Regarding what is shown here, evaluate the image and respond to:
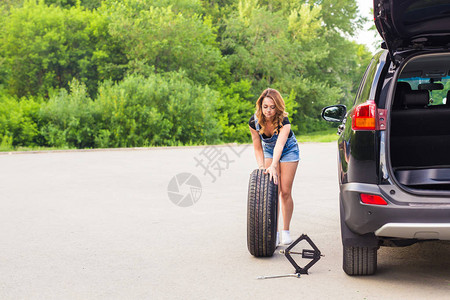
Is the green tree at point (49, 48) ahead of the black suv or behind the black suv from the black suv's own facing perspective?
ahead

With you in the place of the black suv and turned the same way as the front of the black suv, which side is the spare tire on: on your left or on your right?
on your left

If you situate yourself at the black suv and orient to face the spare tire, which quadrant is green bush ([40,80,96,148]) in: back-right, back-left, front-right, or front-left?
front-right

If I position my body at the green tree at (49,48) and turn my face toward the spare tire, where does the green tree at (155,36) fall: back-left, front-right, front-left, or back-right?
front-left

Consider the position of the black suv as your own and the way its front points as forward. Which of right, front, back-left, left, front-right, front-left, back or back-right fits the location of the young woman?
front-left

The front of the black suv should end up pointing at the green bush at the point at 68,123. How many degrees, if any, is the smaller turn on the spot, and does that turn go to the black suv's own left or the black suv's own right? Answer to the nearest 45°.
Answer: approximately 45° to the black suv's own left

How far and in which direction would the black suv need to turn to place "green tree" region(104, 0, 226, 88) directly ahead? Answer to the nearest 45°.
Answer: approximately 45° to its left

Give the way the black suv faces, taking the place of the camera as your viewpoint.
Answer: facing away from the viewer

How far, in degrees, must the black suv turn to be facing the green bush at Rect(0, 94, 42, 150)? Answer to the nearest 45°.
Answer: approximately 45° to its left

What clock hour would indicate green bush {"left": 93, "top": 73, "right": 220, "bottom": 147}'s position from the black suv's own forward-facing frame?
The green bush is roughly at 11 o'clock from the black suv.

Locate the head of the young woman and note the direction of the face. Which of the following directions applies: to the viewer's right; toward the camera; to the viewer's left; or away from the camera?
toward the camera

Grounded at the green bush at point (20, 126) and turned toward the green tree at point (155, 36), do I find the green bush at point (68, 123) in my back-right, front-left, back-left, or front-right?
front-right
